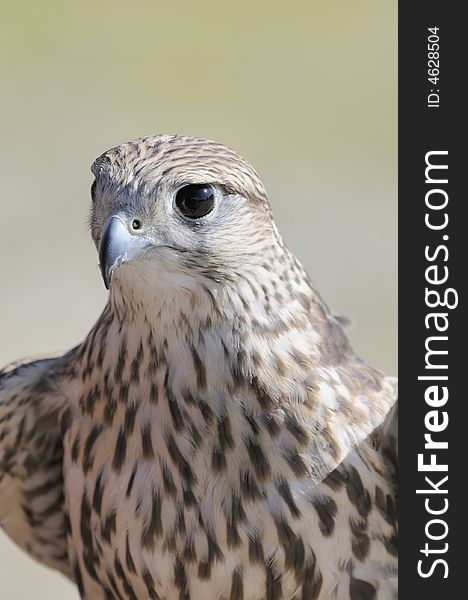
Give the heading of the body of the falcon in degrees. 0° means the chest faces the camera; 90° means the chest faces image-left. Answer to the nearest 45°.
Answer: approximately 45°
